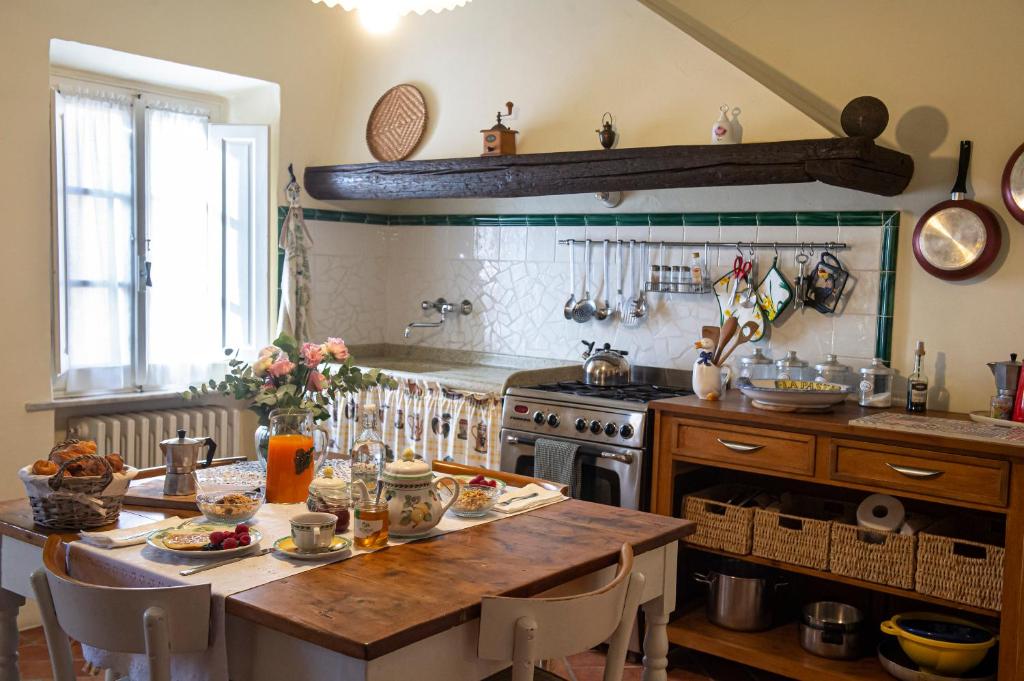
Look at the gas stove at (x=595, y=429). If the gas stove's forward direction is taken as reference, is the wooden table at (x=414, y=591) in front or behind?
in front

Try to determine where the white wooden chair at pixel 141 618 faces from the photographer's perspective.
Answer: facing away from the viewer and to the right of the viewer

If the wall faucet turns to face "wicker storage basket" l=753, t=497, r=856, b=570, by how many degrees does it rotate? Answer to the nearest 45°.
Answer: approximately 90° to its left

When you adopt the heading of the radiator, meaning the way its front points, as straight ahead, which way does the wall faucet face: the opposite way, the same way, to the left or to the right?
to the right

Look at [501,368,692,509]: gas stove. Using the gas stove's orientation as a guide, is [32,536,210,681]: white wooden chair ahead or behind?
ahead

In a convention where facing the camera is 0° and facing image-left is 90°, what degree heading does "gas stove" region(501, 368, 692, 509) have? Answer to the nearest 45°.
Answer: approximately 45°

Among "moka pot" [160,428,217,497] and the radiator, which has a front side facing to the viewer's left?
the moka pot

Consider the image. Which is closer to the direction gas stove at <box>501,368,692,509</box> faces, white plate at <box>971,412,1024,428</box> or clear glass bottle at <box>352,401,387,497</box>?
the clear glass bottle

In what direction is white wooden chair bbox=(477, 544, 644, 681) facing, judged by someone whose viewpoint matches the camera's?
facing away from the viewer and to the left of the viewer

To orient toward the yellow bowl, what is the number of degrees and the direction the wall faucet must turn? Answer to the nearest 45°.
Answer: approximately 90° to its left

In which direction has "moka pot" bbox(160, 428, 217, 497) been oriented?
to the viewer's left

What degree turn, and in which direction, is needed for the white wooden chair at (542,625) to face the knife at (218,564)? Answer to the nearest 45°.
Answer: approximately 45° to its left
